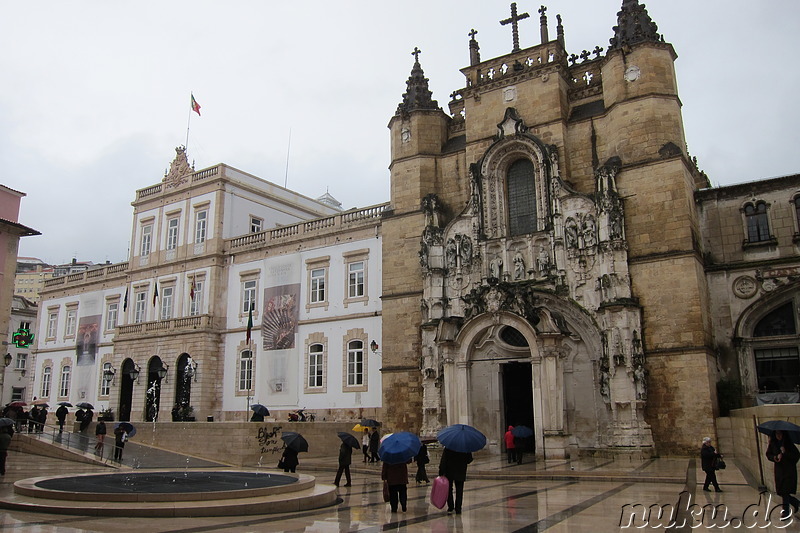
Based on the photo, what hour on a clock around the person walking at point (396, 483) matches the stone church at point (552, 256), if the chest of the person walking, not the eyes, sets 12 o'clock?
The stone church is roughly at 1 o'clock from the person walking.

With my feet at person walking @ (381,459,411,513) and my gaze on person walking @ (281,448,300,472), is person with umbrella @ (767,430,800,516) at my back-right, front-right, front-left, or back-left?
back-right

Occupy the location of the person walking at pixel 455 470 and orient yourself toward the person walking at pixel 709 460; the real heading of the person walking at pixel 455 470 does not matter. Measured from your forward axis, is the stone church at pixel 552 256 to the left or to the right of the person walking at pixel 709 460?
left

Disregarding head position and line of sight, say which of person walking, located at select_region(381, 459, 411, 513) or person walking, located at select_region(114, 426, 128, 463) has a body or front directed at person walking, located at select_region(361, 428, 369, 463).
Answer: person walking, located at select_region(381, 459, 411, 513)

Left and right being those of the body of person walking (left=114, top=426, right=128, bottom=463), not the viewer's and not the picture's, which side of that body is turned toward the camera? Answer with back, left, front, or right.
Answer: back

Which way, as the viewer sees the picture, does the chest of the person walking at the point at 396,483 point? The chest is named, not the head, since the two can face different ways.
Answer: away from the camera

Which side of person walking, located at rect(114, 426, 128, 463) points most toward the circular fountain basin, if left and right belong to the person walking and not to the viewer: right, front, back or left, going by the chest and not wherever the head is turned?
back

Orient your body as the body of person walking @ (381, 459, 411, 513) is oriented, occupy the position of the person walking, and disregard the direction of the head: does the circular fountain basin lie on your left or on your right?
on your left
